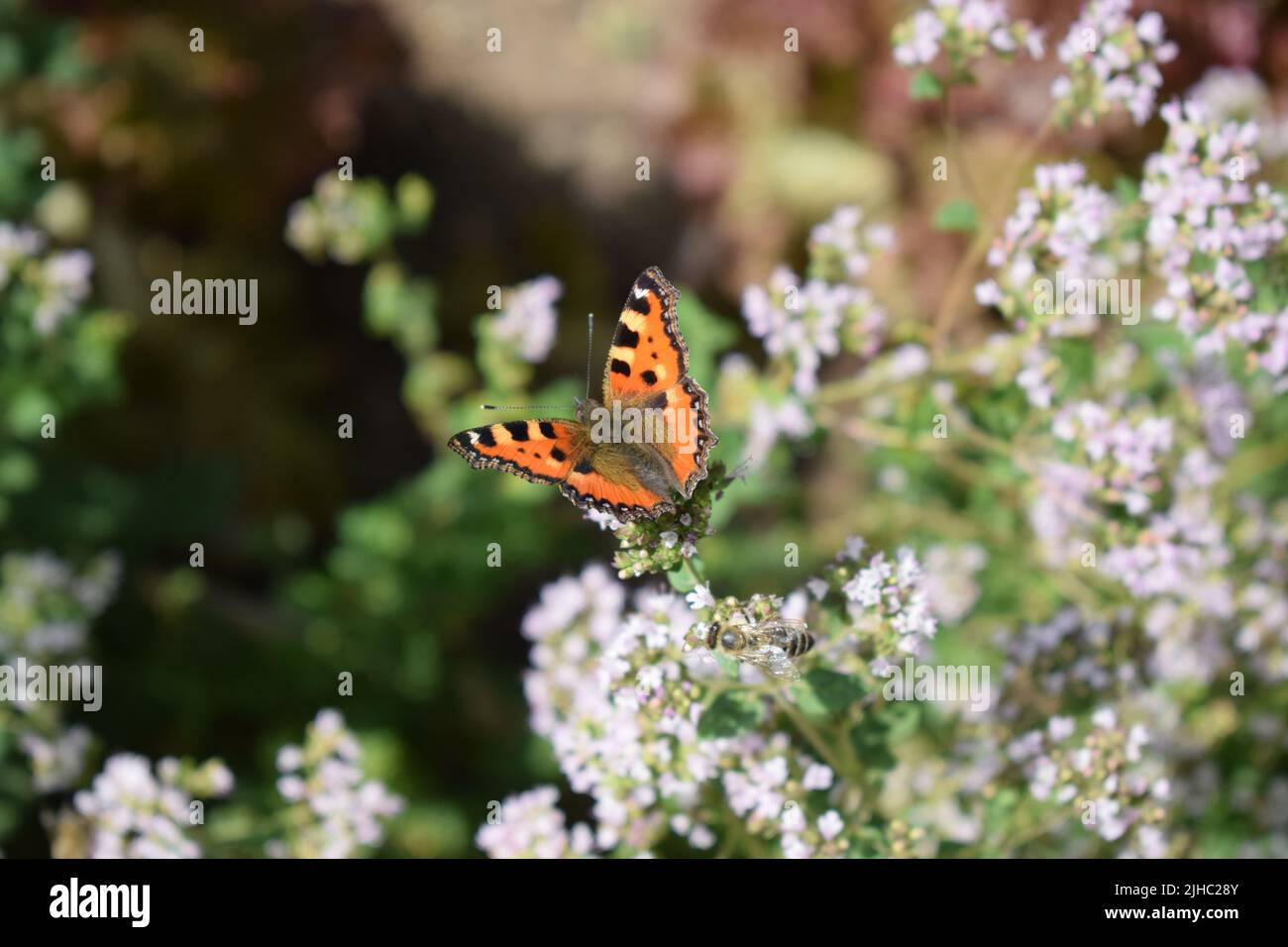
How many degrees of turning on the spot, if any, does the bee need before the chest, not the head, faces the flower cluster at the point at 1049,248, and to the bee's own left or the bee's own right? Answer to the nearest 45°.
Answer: approximately 135° to the bee's own right

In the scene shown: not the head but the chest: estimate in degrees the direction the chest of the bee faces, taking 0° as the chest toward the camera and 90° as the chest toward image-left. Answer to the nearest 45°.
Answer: approximately 90°

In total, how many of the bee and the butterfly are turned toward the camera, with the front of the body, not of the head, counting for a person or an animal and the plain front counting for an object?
0

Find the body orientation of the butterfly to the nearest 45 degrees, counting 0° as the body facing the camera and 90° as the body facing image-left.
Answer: approximately 135°
